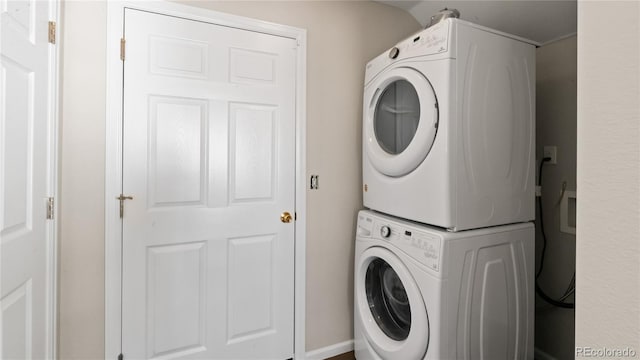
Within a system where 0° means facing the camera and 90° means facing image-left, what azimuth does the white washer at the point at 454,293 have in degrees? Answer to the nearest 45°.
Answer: approximately 45°

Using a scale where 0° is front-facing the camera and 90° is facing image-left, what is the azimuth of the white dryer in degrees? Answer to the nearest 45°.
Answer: approximately 45°

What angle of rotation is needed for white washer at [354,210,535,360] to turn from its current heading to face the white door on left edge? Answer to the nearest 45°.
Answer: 0° — it already faces it
